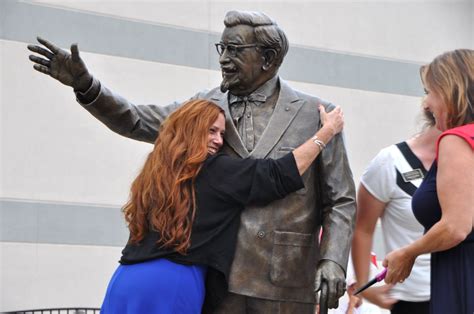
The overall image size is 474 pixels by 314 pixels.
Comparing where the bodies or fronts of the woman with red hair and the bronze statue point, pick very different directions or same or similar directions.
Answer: very different directions

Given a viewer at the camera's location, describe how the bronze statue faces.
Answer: facing the viewer and to the left of the viewer

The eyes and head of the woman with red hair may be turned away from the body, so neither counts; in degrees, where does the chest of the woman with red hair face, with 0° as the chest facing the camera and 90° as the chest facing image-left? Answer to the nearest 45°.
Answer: approximately 225°
